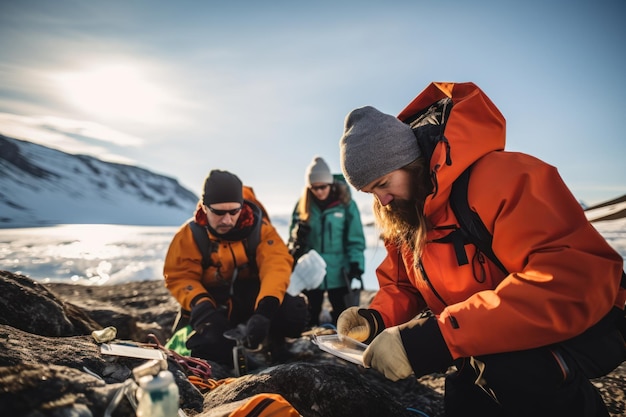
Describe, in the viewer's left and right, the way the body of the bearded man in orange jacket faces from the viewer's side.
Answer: facing the viewer and to the left of the viewer

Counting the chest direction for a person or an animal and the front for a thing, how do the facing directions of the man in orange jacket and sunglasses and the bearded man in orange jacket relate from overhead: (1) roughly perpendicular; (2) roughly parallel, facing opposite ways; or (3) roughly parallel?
roughly perpendicular

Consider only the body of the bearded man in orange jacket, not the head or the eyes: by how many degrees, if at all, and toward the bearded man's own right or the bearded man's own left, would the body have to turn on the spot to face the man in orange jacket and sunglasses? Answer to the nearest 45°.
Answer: approximately 90° to the bearded man's own right

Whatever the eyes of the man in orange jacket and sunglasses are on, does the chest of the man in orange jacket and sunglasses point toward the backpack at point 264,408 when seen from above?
yes

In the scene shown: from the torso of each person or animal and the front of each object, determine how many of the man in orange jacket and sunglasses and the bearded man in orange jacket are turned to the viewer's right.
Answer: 0

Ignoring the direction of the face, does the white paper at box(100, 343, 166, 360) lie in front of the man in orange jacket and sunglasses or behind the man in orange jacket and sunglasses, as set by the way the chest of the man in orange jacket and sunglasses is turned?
in front

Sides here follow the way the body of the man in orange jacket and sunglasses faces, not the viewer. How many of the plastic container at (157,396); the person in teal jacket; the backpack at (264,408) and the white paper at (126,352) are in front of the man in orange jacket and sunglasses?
3

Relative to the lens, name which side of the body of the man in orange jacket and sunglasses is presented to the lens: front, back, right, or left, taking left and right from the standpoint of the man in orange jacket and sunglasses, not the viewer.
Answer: front

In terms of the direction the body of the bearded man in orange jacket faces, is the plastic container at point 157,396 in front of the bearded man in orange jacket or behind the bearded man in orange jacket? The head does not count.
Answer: in front

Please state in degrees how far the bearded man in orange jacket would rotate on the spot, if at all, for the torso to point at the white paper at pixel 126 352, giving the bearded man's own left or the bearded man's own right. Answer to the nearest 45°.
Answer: approximately 45° to the bearded man's own right
